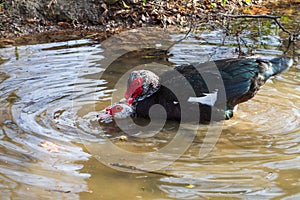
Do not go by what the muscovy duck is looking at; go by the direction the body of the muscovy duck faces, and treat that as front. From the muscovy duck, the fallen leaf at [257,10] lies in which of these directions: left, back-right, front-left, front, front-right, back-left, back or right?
right

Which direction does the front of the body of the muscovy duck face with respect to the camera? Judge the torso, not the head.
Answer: to the viewer's left
